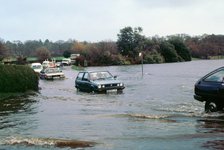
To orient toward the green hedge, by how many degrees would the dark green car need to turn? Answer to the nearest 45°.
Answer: approximately 135° to its right

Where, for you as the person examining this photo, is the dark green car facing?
facing the viewer and to the right of the viewer
